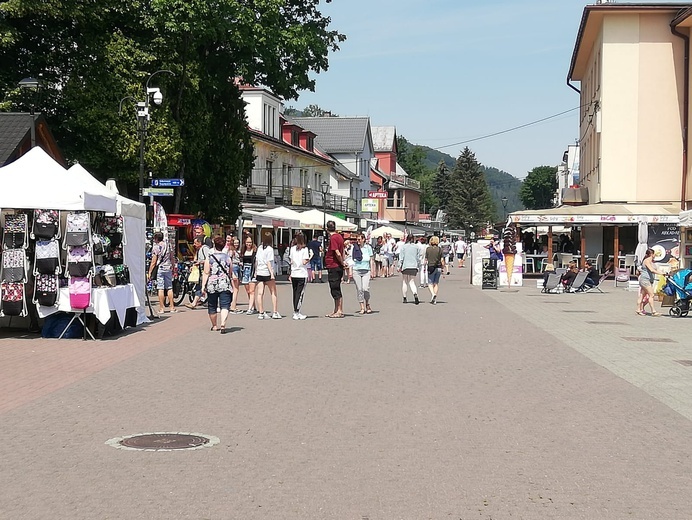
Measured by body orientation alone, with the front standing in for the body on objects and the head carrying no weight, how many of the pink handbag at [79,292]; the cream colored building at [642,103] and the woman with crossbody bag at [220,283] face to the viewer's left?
1

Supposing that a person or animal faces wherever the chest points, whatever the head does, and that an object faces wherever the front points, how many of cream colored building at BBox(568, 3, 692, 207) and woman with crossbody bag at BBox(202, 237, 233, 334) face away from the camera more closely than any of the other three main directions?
1

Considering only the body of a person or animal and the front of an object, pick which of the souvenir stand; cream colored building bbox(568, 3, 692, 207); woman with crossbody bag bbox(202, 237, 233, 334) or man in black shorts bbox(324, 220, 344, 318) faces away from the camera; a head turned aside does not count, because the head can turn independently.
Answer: the woman with crossbody bag

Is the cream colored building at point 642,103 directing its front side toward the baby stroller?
no

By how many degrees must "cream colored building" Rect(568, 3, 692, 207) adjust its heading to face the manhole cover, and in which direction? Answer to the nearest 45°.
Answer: approximately 90° to its left

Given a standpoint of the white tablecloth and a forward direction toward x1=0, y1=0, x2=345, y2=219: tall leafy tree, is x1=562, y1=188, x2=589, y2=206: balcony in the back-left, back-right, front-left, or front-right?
front-right

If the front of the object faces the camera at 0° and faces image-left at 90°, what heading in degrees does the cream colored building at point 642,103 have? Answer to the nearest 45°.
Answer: approximately 90°

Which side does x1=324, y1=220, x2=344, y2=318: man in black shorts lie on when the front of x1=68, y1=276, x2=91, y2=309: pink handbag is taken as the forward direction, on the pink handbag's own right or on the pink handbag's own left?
on the pink handbag's own left

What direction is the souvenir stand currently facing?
toward the camera

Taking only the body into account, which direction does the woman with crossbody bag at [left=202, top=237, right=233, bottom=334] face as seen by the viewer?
away from the camera

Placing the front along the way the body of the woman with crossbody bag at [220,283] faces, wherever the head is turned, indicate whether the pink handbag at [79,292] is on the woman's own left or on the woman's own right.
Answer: on the woman's own left

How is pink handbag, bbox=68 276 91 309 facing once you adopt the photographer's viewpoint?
facing the viewer
